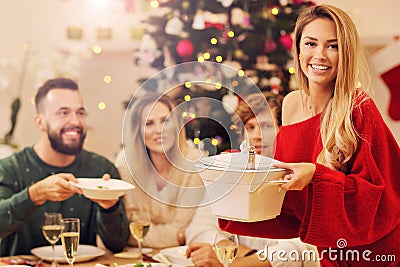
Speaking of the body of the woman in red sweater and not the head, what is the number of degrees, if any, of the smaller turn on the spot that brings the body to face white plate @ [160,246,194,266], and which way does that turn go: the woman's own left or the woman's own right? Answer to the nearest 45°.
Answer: approximately 90° to the woman's own right

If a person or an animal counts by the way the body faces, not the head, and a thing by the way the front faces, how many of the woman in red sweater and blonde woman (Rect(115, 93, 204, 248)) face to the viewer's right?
0

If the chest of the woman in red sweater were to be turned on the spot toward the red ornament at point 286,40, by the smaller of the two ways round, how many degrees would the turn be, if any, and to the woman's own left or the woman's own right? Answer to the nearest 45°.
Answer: approximately 135° to the woman's own right

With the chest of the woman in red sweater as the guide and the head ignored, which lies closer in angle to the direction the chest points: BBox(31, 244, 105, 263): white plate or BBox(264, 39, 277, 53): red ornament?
the white plate

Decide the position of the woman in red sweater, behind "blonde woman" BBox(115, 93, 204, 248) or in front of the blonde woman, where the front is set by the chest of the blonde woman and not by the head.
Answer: in front

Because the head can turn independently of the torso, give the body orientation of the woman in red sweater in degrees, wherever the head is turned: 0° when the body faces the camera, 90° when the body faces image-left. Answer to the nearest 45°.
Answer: approximately 45°

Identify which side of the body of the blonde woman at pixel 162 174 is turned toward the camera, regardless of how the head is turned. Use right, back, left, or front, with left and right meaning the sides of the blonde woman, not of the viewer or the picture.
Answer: front

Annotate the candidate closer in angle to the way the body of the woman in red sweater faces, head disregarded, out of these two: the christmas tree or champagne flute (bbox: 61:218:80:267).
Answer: the champagne flute

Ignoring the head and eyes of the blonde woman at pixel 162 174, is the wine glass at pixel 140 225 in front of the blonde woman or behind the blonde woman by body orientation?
in front
